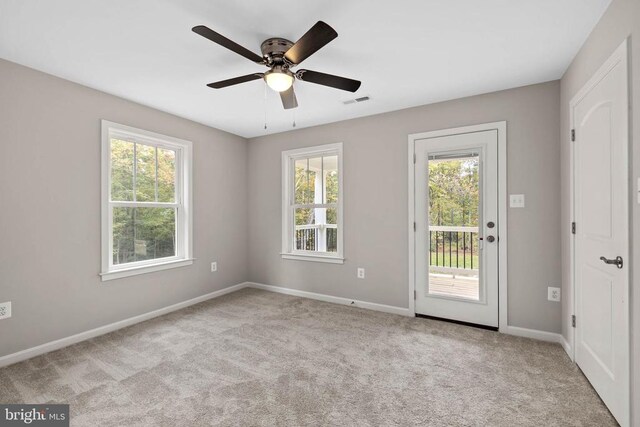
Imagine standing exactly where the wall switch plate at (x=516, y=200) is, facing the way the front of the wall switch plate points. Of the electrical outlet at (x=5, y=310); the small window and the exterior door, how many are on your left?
0

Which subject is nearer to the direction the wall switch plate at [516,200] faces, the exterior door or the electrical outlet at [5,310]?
the electrical outlet

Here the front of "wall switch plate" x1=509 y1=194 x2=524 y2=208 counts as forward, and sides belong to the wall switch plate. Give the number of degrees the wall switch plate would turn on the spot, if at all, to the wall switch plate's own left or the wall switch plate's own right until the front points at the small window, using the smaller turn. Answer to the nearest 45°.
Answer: approximately 90° to the wall switch plate's own right

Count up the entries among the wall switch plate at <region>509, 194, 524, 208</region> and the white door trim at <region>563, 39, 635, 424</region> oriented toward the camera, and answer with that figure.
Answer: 1

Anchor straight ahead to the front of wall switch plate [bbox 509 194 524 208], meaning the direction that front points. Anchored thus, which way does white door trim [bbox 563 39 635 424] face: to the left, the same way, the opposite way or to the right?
to the right

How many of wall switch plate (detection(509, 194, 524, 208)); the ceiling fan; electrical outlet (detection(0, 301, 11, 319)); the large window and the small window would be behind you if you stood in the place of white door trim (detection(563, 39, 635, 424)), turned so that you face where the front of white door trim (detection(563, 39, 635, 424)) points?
0

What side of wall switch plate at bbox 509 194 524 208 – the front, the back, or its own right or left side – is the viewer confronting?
front

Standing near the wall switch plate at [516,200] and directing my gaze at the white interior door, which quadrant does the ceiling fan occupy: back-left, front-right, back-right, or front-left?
front-right

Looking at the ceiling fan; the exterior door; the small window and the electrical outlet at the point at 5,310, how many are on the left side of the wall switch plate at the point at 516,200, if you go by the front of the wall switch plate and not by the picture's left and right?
0

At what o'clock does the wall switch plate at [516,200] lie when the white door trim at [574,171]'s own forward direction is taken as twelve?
The wall switch plate is roughly at 2 o'clock from the white door trim.

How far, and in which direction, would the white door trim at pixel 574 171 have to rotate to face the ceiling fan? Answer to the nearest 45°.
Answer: approximately 45° to its left

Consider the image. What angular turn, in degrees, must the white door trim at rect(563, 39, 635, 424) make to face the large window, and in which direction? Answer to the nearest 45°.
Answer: approximately 45° to its left

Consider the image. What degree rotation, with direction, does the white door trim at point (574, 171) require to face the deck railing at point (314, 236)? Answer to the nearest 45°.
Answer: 0° — it already faces it

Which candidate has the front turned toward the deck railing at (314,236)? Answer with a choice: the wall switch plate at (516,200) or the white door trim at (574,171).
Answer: the white door trim

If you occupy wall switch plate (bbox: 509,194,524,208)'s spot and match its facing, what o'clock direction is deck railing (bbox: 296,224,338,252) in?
The deck railing is roughly at 3 o'clock from the wall switch plate.

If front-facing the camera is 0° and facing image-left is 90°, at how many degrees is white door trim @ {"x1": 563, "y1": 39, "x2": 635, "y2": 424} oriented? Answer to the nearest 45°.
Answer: approximately 90°
